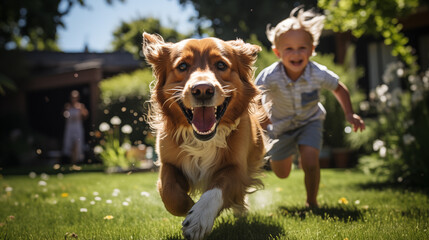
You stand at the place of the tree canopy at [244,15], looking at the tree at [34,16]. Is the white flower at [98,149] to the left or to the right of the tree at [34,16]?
left

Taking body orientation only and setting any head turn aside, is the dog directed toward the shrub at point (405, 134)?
no

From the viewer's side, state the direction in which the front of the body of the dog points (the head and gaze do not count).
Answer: toward the camera

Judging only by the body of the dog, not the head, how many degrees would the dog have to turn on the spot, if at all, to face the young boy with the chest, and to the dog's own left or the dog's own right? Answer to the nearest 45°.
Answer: approximately 135° to the dog's own left

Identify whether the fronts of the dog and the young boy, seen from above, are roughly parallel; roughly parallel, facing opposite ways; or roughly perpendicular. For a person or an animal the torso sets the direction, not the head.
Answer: roughly parallel

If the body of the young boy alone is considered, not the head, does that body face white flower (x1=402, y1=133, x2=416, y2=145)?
no

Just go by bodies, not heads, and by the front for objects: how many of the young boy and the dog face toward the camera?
2

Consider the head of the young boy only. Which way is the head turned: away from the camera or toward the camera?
toward the camera

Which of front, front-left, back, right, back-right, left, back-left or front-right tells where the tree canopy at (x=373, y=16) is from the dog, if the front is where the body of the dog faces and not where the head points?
back-left

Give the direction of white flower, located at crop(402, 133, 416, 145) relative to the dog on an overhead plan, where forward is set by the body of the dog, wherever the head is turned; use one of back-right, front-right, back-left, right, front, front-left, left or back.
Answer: back-left

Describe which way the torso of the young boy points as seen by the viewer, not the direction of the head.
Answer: toward the camera

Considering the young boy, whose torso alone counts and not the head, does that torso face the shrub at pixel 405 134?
no
